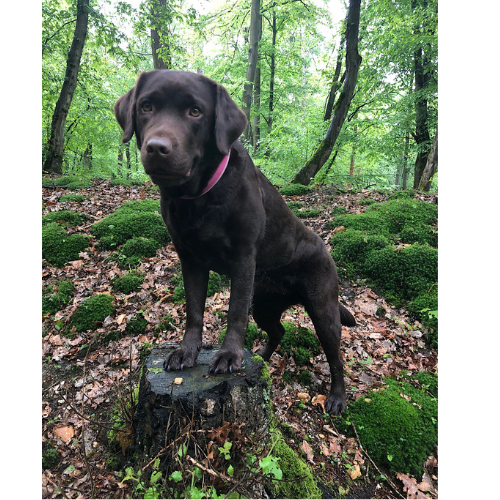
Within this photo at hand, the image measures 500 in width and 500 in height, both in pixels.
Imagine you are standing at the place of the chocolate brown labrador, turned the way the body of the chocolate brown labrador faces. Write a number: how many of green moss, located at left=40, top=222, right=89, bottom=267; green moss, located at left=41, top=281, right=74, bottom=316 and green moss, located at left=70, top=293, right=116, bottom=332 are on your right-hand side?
3

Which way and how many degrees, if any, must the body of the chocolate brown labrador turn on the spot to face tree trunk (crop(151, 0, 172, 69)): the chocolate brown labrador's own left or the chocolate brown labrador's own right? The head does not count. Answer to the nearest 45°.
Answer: approximately 135° to the chocolate brown labrador's own right

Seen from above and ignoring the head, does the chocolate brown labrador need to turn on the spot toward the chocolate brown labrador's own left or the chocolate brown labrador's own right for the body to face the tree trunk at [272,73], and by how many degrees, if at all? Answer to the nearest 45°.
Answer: approximately 135° to the chocolate brown labrador's own right

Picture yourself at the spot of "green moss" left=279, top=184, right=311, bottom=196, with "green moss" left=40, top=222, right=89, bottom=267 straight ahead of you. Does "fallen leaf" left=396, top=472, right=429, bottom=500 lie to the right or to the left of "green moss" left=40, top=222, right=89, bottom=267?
left

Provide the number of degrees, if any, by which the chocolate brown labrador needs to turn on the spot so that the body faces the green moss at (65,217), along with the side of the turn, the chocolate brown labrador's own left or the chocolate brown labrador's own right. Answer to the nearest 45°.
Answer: approximately 90° to the chocolate brown labrador's own right

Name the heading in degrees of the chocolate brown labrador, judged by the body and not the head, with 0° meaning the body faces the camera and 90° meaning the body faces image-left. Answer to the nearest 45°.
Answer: approximately 45°

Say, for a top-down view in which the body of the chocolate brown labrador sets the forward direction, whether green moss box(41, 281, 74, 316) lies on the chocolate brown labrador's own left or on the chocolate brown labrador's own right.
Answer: on the chocolate brown labrador's own right
